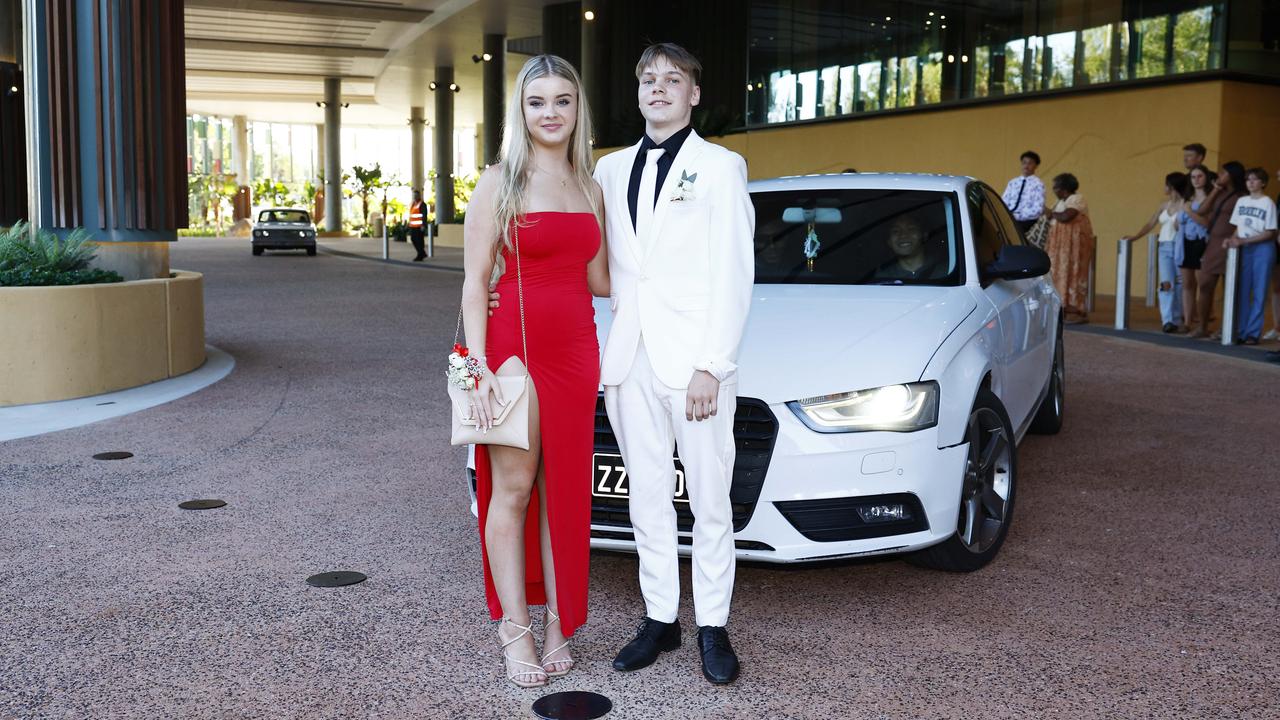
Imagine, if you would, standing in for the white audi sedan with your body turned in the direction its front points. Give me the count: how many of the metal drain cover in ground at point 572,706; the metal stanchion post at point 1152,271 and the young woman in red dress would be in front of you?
2

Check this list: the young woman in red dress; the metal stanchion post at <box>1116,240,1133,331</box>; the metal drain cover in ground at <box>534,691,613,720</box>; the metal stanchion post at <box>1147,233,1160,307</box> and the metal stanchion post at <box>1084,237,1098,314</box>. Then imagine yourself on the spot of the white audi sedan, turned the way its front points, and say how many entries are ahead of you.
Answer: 2

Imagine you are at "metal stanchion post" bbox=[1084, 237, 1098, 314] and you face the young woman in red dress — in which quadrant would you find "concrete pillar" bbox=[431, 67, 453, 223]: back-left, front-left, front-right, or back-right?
back-right

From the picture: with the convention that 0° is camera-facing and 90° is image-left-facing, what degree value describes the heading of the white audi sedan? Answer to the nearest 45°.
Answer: approximately 45°

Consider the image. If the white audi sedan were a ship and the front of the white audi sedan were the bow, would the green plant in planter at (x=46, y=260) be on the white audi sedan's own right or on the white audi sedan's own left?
on the white audi sedan's own right

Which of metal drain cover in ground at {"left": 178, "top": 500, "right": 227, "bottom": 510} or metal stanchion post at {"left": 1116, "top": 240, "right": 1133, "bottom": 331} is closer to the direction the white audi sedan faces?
the metal drain cover in ground

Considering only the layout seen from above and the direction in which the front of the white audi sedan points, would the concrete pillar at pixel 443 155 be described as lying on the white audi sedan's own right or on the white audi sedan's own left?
on the white audi sedan's own right

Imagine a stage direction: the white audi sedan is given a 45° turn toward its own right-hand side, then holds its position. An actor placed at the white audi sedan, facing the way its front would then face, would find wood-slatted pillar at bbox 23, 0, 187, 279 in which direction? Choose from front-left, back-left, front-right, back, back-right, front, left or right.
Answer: front-right

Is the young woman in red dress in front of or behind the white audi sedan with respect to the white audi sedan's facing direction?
in front

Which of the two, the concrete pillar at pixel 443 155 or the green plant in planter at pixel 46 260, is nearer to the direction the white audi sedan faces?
the green plant in planter

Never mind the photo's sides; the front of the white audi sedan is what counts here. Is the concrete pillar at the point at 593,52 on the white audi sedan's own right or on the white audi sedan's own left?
on the white audi sedan's own right

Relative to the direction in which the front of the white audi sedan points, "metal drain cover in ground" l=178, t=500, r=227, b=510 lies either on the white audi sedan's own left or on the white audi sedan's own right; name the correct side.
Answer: on the white audi sedan's own right
